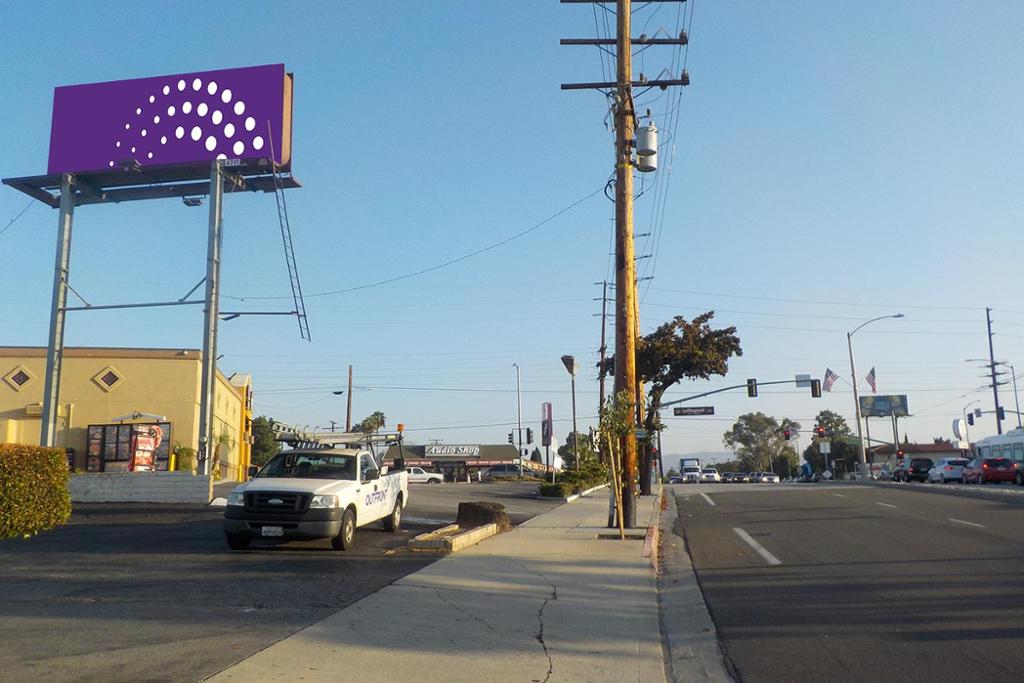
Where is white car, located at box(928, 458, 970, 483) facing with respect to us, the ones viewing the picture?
facing away from the viewer and to the left of the viewer

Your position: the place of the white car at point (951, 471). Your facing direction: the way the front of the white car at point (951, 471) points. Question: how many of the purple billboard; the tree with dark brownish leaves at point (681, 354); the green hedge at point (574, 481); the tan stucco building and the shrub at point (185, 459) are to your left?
5

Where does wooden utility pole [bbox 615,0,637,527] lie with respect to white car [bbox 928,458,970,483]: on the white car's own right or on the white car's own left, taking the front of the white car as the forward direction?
on the white car's own left

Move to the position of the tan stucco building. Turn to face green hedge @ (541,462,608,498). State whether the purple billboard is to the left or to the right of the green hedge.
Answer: right

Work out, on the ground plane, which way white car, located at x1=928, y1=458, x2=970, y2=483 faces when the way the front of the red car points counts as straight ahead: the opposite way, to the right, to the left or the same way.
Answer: the same way

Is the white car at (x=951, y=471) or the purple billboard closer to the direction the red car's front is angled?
the white car

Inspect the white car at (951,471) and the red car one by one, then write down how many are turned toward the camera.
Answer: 0

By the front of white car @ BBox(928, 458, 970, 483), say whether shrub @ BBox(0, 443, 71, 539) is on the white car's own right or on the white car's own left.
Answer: on the white car's own left

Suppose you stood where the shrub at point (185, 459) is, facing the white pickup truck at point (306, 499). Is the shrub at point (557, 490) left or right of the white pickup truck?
left

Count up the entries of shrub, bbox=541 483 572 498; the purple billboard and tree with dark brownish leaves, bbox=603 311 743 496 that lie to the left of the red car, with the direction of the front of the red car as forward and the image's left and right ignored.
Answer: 3

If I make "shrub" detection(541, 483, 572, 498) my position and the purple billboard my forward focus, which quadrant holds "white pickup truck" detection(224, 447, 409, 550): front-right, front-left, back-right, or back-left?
front-left

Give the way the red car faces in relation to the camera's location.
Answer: facing away from the viewer and to the left of the viewer

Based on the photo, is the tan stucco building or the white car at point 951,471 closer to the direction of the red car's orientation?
the white car
